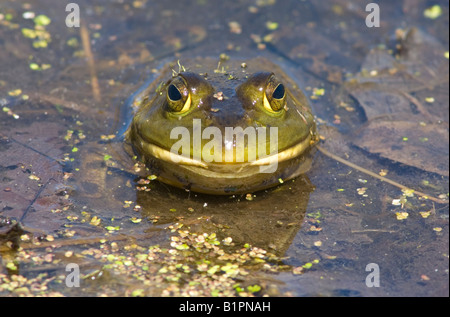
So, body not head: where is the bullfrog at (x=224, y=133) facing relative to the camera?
toward the camera

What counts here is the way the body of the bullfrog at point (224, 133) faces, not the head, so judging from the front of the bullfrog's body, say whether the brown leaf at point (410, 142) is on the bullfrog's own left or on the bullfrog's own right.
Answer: on the bullfrog's own left
